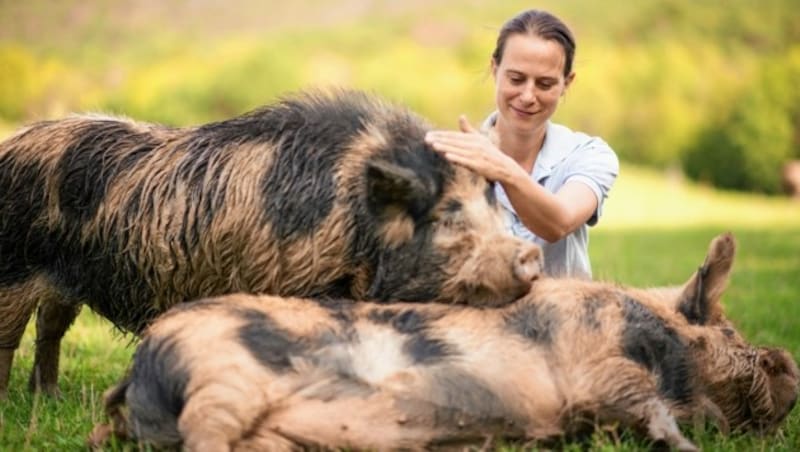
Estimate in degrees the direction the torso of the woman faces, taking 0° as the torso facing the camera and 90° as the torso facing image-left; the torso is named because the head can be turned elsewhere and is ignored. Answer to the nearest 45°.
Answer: approximately 45°
